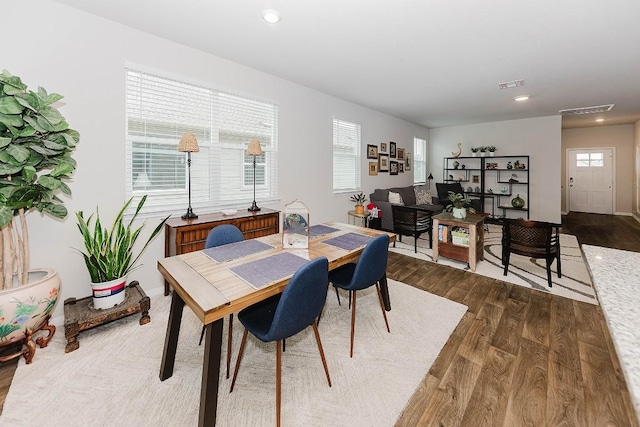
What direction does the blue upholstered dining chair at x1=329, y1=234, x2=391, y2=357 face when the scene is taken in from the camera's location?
facing away from the viewer and to the left of the viewer

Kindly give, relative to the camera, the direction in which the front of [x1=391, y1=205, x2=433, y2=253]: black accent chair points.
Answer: facing away from the viewer and to the right of the viewer

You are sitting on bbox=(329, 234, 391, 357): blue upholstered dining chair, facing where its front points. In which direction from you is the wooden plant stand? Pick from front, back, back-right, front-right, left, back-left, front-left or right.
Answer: front-left

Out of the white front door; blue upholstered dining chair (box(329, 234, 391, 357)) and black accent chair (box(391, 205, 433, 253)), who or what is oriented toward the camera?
the white front door

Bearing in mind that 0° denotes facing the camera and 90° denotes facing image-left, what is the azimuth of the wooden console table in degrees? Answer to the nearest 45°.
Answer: approximately 315°

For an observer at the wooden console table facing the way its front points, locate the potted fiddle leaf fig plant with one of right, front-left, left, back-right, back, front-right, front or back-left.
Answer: right

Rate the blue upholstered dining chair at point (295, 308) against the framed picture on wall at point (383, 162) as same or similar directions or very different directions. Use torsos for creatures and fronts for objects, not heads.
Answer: very different directions

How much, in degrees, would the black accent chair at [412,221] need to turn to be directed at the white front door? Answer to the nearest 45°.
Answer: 0° — it already faces it

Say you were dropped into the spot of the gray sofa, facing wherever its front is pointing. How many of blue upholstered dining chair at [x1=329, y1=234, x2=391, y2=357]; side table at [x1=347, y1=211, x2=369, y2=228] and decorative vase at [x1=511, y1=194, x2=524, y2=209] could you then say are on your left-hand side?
1

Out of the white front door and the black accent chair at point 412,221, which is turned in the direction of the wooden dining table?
the white front door

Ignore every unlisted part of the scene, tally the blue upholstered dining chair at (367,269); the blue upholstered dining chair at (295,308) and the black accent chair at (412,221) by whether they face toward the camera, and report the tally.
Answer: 0

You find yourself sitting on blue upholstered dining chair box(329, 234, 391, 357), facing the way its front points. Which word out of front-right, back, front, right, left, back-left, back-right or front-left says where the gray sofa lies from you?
front-right

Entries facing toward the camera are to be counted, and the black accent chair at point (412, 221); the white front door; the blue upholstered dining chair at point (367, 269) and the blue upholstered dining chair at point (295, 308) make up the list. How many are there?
1

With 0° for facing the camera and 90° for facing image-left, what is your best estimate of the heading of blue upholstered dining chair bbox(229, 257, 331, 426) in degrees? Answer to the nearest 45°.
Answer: approximately 135°
